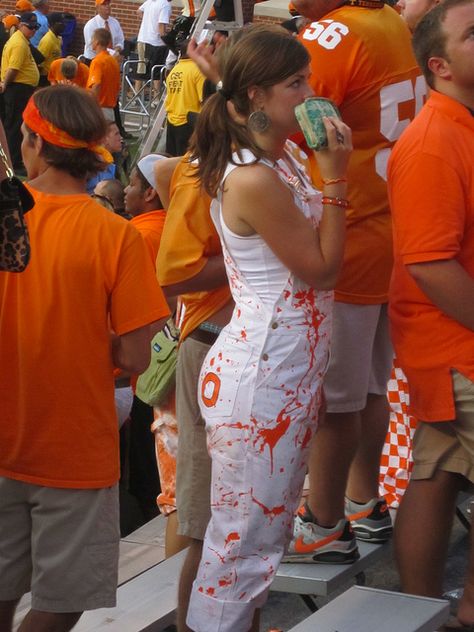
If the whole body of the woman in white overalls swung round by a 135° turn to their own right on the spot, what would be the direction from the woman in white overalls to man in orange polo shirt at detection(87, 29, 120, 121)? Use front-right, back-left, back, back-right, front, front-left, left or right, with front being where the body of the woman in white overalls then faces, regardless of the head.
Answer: back-right

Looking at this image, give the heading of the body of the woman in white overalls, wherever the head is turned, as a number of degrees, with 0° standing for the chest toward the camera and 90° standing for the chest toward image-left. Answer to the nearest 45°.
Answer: approximately 270°

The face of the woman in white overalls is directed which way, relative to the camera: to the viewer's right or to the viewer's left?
to the viewer's right

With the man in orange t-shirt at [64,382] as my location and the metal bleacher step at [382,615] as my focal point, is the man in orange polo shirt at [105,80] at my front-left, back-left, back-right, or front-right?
back-left

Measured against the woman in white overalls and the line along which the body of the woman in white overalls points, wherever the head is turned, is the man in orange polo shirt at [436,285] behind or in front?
in front
